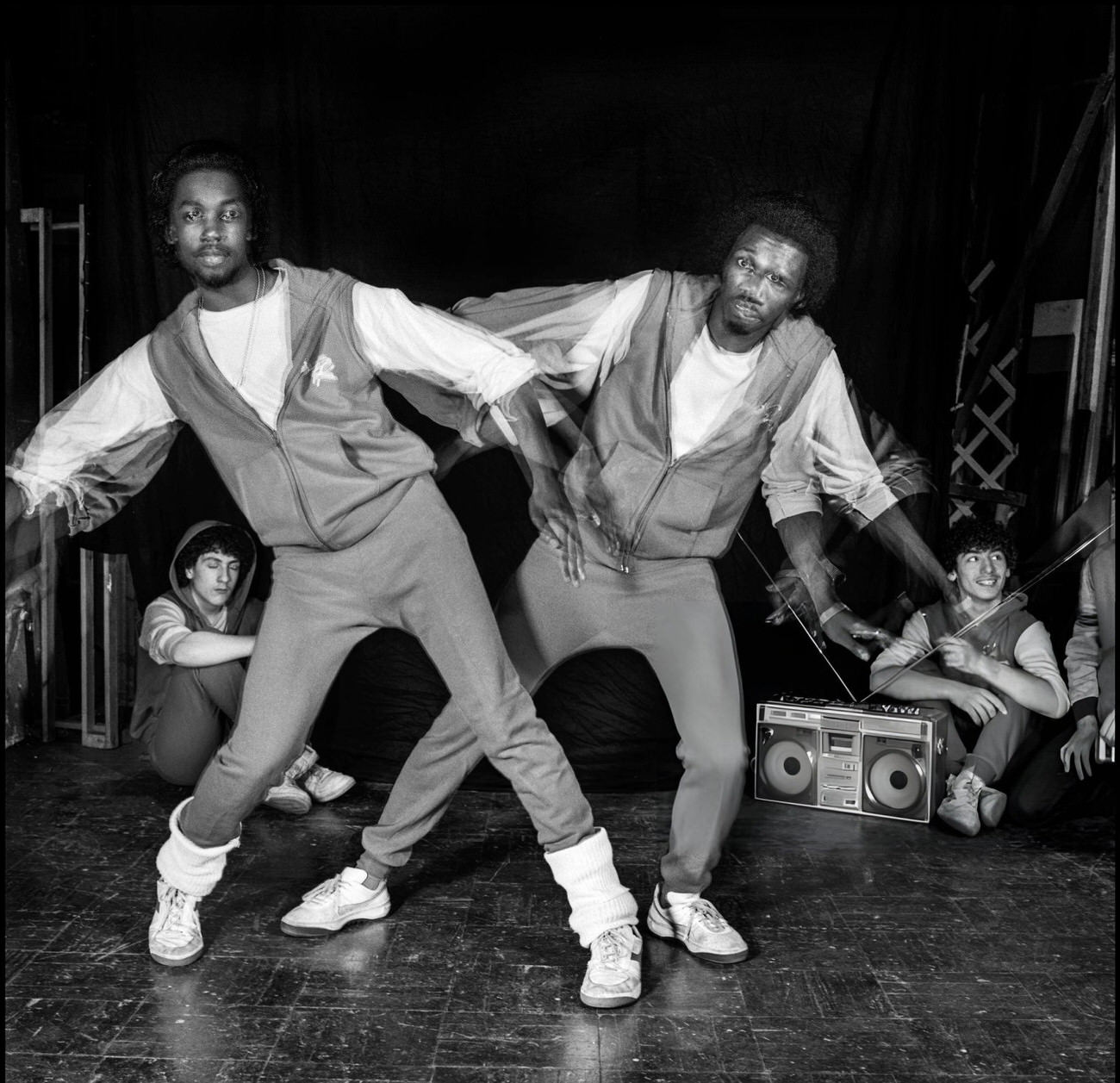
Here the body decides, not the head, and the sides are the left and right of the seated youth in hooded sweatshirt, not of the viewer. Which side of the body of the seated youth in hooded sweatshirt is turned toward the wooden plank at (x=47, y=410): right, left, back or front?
back

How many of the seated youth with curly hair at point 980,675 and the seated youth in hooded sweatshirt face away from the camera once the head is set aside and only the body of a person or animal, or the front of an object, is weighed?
0

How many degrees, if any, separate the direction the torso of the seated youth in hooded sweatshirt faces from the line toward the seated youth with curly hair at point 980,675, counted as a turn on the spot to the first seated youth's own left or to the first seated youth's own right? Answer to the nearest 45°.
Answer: approximately 45° to the first seated youth's own left

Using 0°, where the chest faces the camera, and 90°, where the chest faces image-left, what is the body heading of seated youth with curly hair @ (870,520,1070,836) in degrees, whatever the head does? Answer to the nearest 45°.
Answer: approximately 0°

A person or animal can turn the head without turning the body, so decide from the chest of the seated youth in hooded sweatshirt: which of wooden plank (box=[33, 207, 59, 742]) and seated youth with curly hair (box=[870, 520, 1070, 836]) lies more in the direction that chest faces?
the seated youth with curly hair

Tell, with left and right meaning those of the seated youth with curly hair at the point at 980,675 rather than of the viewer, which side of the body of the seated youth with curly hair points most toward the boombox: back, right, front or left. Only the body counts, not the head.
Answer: right

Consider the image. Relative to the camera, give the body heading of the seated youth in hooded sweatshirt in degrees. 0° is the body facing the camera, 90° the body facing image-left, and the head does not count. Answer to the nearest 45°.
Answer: approximately 315°
